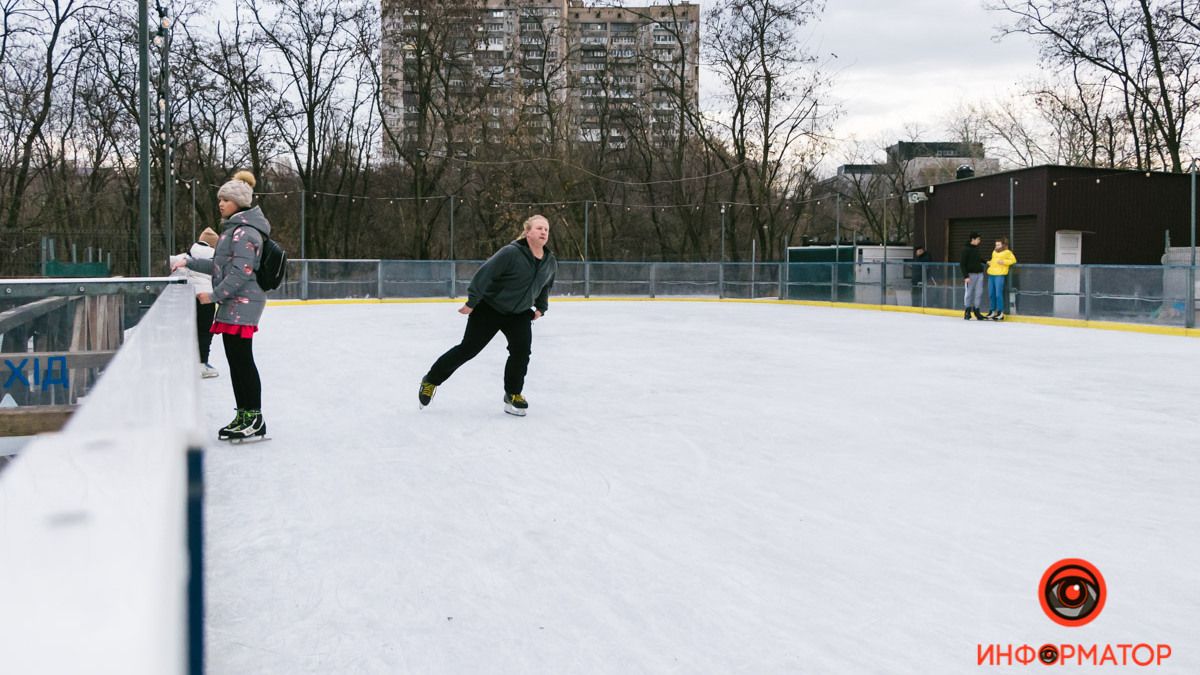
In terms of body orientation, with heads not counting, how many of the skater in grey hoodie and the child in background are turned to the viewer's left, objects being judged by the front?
1

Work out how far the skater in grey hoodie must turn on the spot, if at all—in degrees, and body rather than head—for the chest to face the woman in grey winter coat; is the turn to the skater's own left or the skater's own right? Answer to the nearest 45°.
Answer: approximately 90° to the skater's own right

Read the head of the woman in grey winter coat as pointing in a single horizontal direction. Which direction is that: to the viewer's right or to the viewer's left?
to the viewer's left

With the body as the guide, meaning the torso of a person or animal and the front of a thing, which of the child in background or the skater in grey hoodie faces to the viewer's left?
the child in background

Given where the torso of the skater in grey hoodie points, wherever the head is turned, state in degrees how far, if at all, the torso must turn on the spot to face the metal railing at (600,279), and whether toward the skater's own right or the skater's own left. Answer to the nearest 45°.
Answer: approximately 135° to the skater's own left

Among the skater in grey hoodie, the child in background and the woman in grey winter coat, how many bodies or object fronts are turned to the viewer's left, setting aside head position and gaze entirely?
2

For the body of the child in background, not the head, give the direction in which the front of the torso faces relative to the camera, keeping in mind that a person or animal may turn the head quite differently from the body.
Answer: to the viewer's left

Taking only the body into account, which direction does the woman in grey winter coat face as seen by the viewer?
to the viewer's left

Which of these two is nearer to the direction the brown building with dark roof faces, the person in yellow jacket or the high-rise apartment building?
the person in yellow jacket
